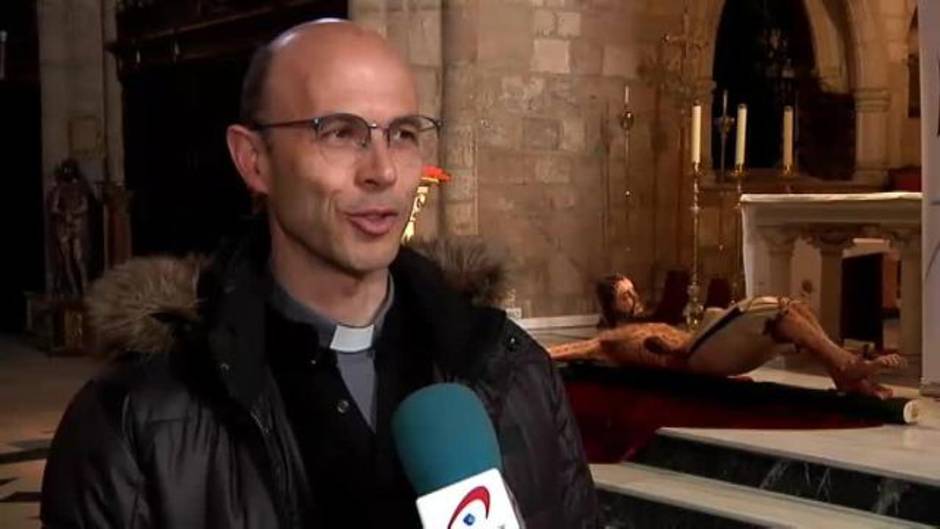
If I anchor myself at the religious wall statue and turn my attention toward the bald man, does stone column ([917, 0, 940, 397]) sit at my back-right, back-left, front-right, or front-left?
front-left

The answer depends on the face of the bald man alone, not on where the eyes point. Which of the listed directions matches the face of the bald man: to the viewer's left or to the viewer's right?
to the viewer's right

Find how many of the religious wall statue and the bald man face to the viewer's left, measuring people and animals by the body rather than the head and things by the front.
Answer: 0

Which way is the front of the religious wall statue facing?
toward the camera

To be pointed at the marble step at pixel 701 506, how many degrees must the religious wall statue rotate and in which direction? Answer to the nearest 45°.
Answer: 0° — it already faces it

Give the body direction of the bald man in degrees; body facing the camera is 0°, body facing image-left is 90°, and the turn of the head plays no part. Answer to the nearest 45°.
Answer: approximately 315°

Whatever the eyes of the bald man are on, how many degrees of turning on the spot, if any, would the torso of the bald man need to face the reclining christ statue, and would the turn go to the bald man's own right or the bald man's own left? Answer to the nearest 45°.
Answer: approximately 90° to the bald man's own left

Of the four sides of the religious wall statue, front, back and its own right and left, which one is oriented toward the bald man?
front

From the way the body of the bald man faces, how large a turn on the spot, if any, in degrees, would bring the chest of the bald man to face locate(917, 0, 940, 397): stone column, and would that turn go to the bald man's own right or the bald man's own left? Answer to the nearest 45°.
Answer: approximately 90° to the bald man's own left
